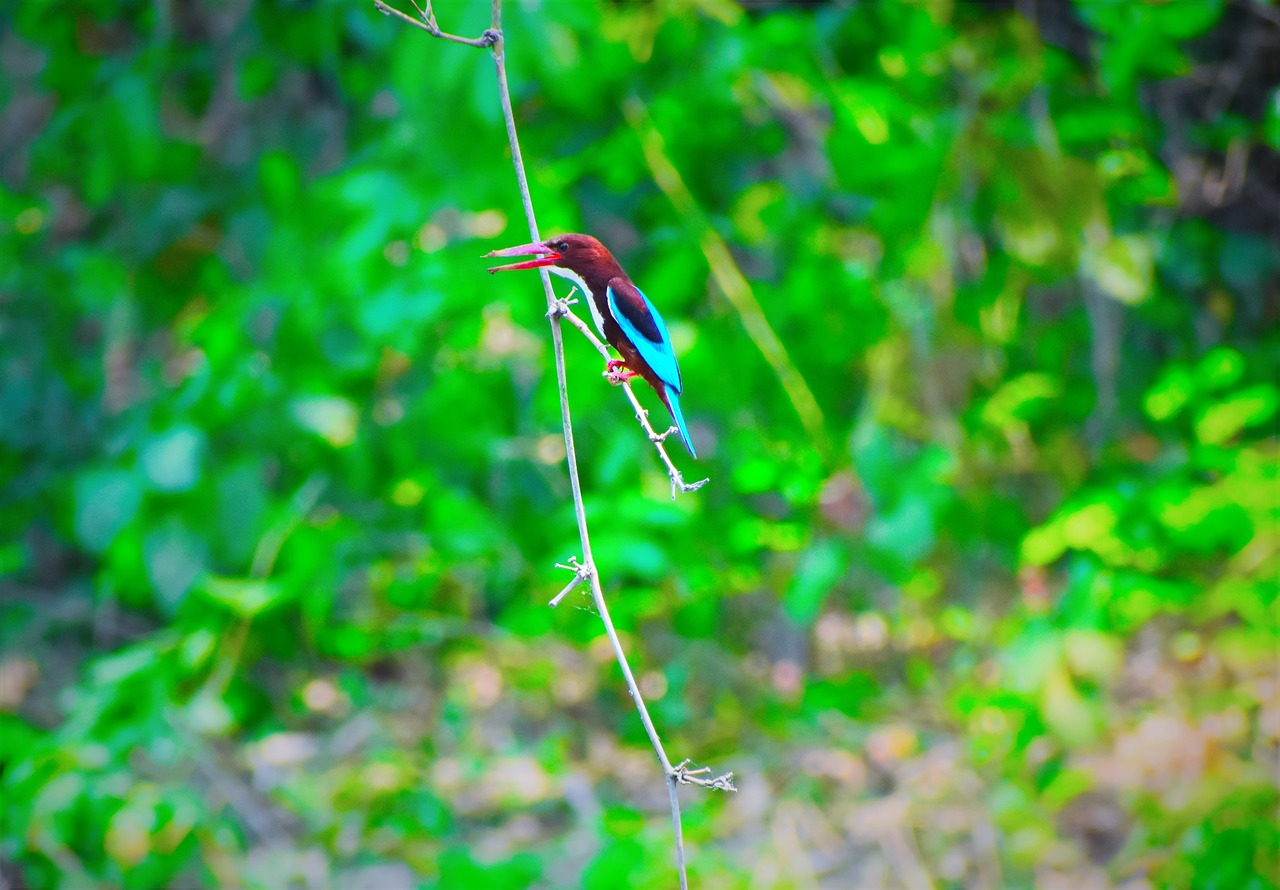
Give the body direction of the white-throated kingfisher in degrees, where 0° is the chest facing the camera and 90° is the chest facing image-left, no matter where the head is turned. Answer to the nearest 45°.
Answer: approximately 90°

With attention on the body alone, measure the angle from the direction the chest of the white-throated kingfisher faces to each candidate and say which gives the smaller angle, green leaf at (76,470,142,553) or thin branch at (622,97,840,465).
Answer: the green leaf

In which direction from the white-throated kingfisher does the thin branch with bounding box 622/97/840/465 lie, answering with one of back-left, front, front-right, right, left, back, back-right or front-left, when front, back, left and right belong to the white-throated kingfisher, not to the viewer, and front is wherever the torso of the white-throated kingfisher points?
right

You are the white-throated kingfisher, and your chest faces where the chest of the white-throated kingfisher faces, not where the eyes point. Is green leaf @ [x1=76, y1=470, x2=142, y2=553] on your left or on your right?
on your right
